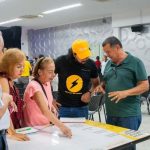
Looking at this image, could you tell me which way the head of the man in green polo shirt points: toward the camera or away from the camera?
toward the camera

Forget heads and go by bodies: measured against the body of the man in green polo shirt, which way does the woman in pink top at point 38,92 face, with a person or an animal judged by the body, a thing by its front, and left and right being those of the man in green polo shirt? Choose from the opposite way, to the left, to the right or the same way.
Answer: to the left

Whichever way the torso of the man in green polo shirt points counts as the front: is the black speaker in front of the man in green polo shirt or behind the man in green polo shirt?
behind

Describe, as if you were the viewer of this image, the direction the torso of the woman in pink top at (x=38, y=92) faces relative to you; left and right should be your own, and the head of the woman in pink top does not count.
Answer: facing the viewer and to the right of the viewer

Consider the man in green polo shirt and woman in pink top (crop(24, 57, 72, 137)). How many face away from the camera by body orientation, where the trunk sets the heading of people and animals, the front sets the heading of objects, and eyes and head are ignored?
0

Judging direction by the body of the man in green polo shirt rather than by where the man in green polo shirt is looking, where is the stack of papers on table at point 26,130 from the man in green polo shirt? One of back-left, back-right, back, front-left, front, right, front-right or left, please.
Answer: front

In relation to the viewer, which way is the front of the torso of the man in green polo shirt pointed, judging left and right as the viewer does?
facing the viewer and to the left of the viewer
